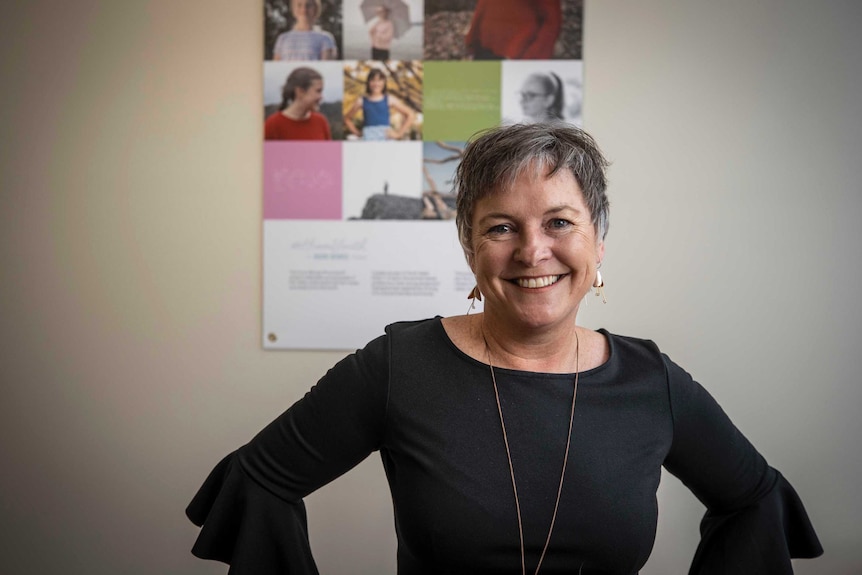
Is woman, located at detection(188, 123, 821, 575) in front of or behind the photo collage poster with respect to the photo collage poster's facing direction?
in front

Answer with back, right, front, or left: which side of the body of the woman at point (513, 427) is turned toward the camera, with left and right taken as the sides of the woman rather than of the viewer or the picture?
front

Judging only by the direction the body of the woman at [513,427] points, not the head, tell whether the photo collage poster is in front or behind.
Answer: behind

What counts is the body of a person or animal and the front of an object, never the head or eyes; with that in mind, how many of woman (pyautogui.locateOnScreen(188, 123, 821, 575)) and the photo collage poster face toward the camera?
2

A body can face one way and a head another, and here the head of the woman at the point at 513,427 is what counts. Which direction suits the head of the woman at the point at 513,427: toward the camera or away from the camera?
toward the camera

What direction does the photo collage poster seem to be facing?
toward the camera

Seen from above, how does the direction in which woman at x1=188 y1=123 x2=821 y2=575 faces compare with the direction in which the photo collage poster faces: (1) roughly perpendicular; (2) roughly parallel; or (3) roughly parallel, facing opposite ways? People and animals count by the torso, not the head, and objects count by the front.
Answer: roughly parallel
